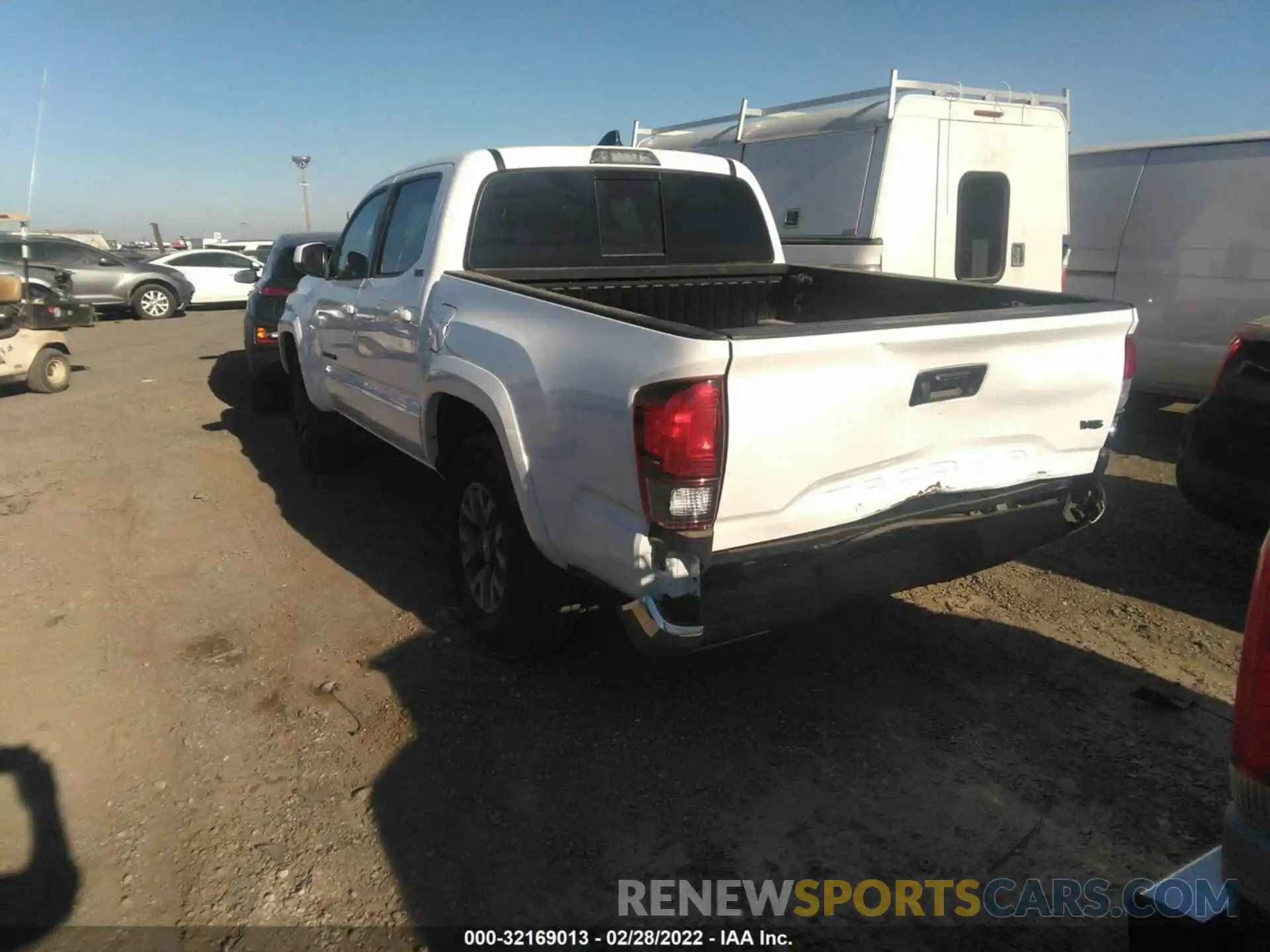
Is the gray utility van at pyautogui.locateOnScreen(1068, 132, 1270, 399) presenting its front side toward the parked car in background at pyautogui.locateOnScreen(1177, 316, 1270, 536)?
no

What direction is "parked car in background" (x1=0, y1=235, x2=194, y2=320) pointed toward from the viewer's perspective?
to the viewer's right

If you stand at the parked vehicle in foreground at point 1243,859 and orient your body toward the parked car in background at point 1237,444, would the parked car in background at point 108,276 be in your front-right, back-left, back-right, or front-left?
front-left

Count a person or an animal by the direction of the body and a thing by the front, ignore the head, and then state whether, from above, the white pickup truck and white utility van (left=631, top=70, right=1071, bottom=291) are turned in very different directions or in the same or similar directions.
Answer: same or similar directions

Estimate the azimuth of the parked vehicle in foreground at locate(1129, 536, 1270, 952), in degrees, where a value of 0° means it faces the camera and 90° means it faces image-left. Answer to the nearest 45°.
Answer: approximately 225°

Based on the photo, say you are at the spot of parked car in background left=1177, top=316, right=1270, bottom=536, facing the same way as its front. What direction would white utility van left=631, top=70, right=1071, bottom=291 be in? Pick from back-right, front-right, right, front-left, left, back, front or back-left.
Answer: left

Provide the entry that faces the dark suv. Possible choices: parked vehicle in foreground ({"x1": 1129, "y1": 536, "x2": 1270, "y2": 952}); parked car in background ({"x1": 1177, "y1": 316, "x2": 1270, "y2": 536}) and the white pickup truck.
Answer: the white pickup truck

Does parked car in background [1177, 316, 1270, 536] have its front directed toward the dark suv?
no

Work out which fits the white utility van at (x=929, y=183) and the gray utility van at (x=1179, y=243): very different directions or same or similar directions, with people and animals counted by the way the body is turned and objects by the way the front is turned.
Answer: same or similar directions

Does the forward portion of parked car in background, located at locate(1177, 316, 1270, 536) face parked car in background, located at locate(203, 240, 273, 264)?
no

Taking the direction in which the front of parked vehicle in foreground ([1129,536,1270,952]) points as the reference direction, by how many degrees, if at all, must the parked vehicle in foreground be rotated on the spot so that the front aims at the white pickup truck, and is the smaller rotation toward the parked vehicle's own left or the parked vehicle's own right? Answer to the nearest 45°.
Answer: approximately 90° to the parked vehicle's own left

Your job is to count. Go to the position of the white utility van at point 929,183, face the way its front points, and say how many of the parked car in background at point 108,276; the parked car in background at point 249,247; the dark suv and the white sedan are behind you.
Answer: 0

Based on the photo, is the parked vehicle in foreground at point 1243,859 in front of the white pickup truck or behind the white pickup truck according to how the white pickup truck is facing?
behind

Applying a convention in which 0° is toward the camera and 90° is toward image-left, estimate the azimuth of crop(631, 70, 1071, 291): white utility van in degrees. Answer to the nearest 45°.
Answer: approximately 135°
